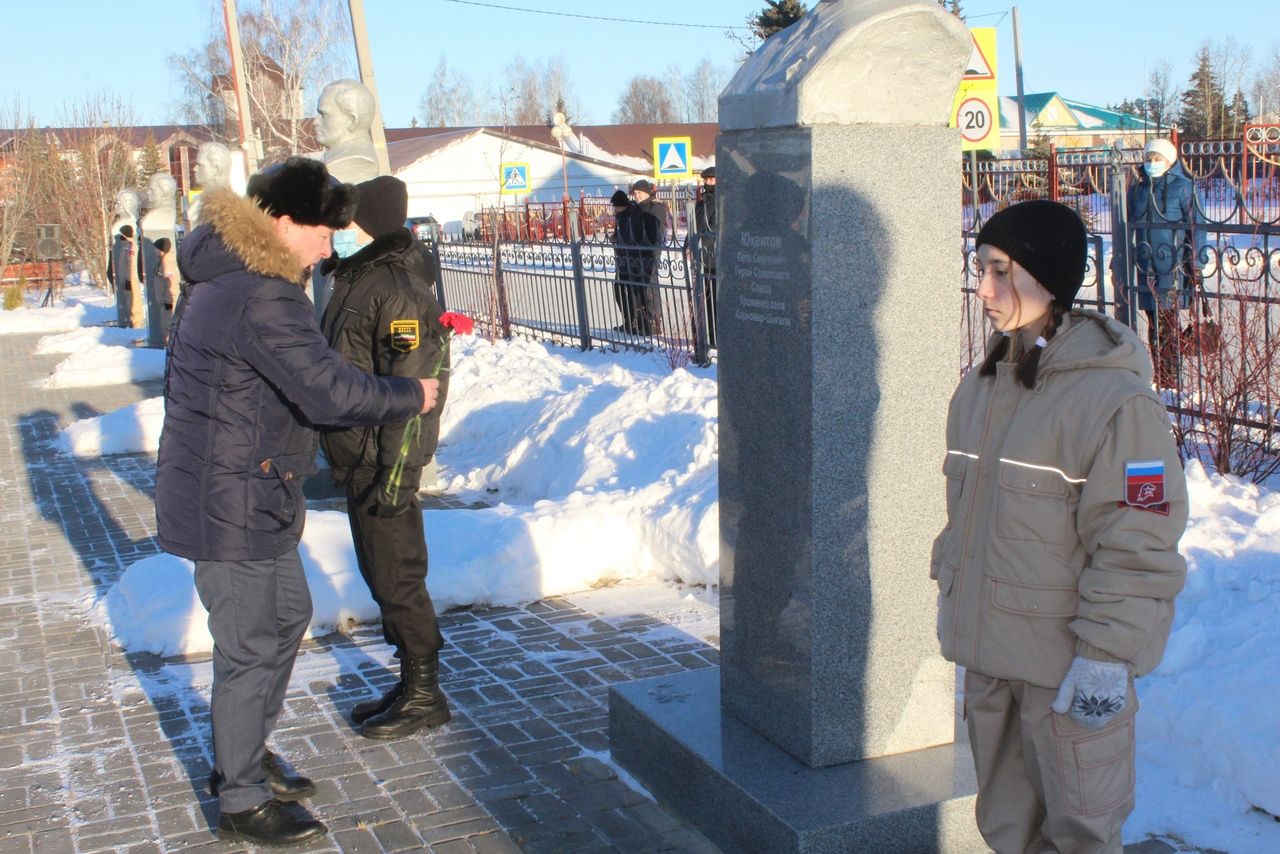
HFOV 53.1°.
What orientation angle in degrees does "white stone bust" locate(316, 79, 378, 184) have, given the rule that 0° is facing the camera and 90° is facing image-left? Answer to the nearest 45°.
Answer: approximately 90°

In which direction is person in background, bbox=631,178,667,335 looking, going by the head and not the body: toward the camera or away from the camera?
toward the camera

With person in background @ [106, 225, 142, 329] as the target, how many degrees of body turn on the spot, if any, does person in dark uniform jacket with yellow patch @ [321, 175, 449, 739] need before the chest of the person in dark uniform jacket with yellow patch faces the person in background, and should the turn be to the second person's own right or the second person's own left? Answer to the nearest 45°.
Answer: approximately 90° to the second person's own right

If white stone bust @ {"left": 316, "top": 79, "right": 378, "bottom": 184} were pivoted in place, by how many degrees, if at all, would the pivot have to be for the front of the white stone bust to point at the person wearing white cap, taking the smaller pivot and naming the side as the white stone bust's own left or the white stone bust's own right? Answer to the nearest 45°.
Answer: approximately 135° to the white stone bust's own left

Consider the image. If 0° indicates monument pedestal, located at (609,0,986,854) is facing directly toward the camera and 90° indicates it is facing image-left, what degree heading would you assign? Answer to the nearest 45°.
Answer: approximately 45°

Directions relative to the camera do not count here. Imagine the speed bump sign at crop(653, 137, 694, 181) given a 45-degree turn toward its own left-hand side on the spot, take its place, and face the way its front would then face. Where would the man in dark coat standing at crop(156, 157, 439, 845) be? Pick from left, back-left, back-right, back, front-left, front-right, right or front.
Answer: front-right

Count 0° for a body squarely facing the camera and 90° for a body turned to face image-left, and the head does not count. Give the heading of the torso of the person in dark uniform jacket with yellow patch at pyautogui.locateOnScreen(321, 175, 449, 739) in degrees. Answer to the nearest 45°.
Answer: approximately 90°

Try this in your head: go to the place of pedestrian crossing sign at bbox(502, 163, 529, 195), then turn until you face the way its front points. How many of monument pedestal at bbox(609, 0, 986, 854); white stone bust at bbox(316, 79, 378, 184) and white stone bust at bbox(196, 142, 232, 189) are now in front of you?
3

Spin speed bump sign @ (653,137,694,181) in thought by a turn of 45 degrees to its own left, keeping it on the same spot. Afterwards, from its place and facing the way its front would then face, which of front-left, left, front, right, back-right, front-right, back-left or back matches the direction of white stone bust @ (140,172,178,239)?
back-right

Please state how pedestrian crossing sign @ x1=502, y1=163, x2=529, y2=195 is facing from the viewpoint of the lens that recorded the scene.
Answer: facing the viewer

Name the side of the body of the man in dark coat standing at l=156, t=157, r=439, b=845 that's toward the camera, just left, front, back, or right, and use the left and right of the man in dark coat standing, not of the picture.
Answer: right

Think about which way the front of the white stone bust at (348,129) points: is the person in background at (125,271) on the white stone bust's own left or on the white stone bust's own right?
on the white stone bust's own right

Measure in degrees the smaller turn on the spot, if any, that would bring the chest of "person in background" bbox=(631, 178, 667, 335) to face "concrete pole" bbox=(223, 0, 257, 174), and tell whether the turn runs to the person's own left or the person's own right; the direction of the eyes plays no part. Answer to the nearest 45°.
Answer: approximately 90° to the person's own right
